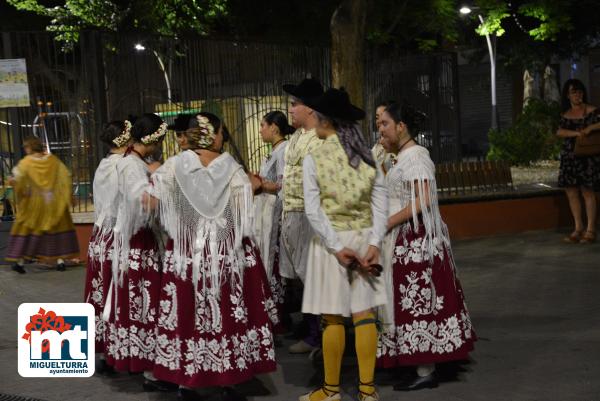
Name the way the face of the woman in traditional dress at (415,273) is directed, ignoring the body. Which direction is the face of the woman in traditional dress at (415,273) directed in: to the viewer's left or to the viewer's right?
to the viewer's left

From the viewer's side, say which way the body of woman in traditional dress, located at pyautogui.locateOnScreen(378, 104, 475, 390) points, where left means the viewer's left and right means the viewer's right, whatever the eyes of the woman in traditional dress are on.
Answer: facing to the left of the viewer

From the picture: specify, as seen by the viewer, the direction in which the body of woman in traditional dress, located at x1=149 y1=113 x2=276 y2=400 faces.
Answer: away from the camera

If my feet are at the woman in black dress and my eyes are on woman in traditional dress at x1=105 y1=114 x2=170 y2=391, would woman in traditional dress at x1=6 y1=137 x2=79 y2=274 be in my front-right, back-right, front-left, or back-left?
front-right

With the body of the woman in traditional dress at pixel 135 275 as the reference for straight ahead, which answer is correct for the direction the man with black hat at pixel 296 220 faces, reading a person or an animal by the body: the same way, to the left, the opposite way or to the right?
the opposite way

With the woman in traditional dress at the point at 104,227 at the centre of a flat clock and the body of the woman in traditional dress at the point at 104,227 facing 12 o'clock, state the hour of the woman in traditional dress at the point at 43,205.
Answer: the woman in traditional dress at the point at 43,205 is roughly at 10 o'clock from the woman in traditional dress at the point at 104,227.

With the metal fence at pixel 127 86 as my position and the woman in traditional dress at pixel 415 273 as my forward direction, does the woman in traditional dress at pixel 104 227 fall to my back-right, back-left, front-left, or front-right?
front-right

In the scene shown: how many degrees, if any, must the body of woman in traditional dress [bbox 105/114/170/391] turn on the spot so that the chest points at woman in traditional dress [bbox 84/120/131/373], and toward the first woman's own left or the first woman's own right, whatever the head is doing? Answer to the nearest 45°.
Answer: approximately 90° to the first woman's own left

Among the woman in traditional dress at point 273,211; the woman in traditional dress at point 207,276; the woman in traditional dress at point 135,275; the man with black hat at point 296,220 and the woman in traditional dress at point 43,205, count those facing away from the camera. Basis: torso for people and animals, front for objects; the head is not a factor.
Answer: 2

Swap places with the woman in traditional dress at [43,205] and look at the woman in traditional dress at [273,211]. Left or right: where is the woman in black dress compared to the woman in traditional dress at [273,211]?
left

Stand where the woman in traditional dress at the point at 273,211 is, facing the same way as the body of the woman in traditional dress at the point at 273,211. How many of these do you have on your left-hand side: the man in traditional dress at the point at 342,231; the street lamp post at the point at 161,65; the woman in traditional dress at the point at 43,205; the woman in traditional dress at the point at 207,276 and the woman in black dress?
2

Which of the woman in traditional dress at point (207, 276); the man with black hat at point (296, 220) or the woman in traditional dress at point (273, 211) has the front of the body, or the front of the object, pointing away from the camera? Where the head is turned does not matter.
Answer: the woman in traditional dress at point (207, 276)

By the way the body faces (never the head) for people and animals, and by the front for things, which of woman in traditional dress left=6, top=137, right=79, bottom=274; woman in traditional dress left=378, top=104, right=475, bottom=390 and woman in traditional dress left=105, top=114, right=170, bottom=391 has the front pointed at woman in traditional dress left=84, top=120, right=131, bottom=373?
woman in traditional dress left=378, top=104, right=475, bottom=390

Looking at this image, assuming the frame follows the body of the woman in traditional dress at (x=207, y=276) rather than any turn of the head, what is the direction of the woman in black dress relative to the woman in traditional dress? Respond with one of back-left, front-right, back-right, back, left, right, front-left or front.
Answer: front-right
